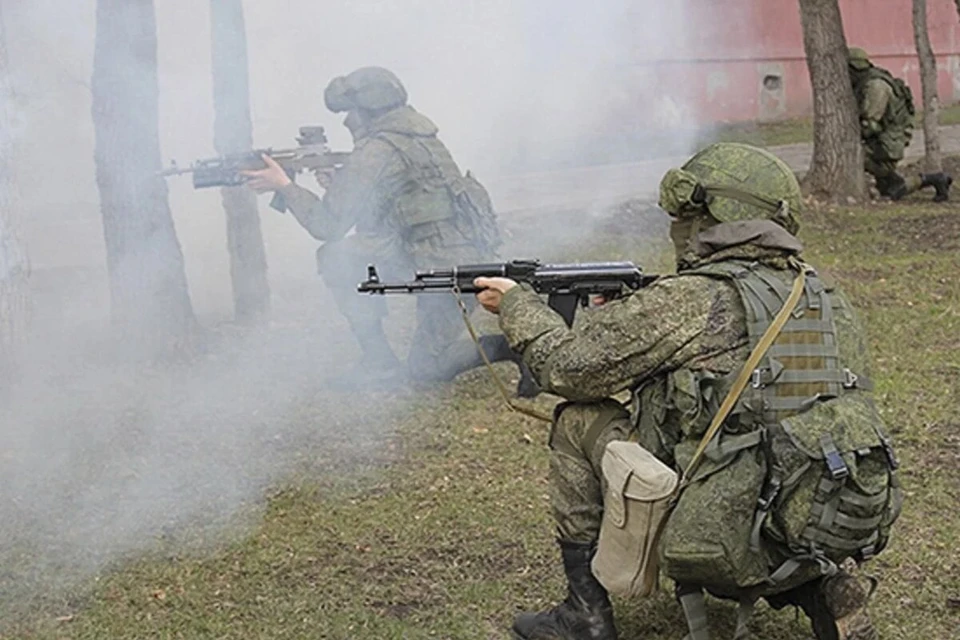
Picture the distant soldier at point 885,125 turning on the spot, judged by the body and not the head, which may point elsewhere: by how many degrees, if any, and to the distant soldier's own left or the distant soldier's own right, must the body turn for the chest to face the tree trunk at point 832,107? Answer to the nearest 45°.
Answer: approximately 45° to the distant soldier's own left

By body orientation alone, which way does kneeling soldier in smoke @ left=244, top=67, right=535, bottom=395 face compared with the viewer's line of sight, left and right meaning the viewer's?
facing to the left of the viewer

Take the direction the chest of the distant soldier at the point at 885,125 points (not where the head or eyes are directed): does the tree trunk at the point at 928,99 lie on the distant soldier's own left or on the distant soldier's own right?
on the distant soldier's own right

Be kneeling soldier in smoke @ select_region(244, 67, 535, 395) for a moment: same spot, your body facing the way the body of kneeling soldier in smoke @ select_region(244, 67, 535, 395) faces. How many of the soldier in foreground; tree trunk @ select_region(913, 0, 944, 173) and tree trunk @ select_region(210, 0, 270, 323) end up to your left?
1

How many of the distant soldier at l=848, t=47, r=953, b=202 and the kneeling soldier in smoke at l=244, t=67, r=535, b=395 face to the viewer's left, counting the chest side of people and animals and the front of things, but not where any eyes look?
2

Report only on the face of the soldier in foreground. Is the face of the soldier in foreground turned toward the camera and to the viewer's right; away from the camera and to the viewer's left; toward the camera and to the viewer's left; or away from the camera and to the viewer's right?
away from the camera and to the viewer's left

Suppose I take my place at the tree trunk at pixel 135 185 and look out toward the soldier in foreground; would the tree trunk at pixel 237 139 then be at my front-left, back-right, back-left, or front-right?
back-left

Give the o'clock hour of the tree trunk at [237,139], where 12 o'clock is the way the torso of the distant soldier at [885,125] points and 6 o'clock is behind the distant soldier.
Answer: The tree trunk is roughly at 10 o'clock from the distant soldier.

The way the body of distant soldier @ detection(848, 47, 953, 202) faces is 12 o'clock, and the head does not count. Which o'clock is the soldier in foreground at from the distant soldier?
The soldier in foreground is roughly at 9 o'clock from the distant soldier.

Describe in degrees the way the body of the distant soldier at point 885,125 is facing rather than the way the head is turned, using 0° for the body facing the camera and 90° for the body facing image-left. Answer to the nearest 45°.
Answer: approximately 90°
